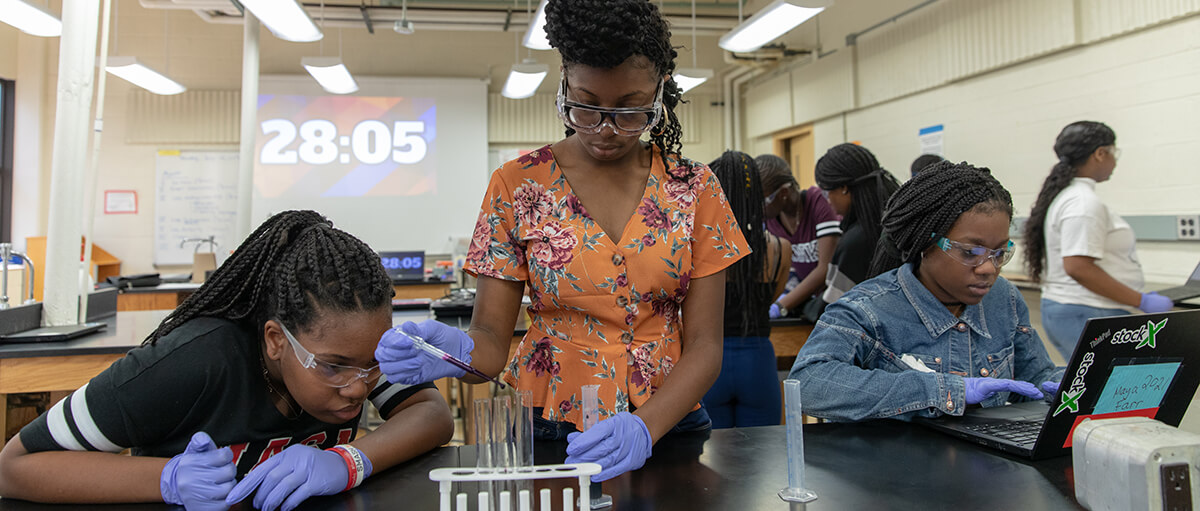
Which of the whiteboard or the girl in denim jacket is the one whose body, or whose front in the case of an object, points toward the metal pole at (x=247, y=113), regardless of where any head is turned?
the whiteboard

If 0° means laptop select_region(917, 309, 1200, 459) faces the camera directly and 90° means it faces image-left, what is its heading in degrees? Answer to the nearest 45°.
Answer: approximately 135°

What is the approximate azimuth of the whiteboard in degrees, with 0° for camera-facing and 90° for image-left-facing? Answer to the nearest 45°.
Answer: approximately 0°

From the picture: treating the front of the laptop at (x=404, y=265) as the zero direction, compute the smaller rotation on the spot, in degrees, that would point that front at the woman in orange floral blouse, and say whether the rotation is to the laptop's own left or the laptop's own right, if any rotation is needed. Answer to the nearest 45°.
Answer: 0° — it already faces them

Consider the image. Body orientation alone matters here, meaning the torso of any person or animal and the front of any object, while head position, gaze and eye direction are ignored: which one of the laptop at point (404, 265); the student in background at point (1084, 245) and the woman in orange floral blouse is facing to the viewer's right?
the student in background

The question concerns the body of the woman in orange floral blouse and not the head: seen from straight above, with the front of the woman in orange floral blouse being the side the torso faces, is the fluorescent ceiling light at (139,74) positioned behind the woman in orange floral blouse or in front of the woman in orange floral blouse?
behind

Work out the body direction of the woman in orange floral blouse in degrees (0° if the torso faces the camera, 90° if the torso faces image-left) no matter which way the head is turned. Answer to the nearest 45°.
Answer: approximately 0°

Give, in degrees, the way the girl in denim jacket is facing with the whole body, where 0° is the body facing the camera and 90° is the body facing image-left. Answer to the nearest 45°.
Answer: approximately 315°

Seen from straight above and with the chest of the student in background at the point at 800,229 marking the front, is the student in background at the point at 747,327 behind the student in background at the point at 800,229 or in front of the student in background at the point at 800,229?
in front

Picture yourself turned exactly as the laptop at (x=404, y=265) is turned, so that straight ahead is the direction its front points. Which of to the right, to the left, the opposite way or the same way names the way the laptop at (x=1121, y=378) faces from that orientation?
the opposite way

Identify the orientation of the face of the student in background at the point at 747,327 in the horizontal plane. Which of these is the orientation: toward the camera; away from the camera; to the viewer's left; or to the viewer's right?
away from the camera

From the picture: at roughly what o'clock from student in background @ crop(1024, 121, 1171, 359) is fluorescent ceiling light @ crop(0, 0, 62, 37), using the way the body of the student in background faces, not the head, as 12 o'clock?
The fluorescent ceiling light is roughly at 5 o'clock from the student in background.

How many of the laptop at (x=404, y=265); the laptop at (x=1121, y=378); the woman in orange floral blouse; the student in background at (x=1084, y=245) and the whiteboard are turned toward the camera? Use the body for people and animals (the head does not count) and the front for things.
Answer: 3

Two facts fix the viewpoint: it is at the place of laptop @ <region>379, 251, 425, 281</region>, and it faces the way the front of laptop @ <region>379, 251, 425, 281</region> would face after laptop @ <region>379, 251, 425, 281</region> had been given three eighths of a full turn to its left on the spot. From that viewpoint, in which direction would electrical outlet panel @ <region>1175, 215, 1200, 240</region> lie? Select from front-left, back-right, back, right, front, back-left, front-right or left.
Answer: right

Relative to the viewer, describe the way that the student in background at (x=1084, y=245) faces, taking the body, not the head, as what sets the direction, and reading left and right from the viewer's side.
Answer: facing to the right of the viewer
